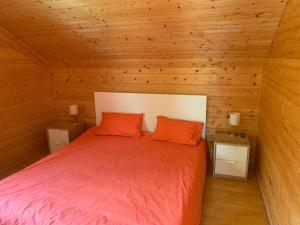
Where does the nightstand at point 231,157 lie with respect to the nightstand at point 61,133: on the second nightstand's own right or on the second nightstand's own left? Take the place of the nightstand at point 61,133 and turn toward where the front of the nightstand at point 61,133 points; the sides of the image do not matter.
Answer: on the second nightstand's own left

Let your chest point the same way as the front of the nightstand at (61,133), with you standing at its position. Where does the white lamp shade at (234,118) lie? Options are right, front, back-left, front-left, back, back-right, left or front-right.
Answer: left

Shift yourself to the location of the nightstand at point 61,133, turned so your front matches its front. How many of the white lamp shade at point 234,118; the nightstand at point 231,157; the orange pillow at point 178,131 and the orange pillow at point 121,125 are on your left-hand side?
4

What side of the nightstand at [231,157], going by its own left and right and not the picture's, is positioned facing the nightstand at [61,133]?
right

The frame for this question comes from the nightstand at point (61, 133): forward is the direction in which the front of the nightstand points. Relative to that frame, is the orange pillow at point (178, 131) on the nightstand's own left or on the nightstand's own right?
on the nightstand's own left

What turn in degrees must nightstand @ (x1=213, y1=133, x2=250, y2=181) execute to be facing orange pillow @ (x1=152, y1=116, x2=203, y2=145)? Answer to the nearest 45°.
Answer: approximately 90° to its right

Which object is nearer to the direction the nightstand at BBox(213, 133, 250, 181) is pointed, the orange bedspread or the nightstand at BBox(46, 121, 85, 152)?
the orange bedspread

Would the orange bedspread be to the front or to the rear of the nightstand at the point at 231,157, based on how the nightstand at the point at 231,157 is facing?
to the front

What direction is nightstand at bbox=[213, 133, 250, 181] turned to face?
toward the camera

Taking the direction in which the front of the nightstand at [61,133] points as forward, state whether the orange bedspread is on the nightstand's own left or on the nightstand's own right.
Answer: on the nightstand's own left

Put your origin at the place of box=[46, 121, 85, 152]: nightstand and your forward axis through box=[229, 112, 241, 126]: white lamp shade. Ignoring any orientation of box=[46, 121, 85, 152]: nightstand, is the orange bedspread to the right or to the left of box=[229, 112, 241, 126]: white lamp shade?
right
